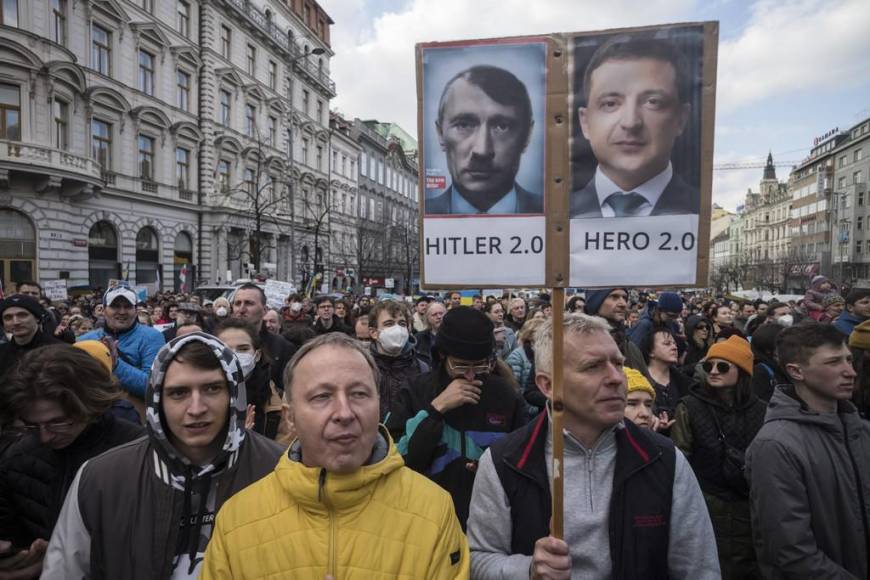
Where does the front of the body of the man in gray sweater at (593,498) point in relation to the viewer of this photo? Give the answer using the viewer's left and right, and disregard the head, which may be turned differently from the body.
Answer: facing the viewer

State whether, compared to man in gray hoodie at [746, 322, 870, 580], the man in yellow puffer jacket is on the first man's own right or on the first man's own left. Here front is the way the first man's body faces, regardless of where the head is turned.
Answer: on the first man's own right

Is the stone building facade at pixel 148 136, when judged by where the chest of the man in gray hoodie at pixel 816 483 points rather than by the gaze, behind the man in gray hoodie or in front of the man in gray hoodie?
behind

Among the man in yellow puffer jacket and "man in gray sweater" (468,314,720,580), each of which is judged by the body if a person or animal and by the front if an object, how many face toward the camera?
2

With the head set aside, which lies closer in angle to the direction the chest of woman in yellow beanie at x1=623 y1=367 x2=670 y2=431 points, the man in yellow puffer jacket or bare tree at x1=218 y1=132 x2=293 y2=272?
the man in yellow puffer jacket

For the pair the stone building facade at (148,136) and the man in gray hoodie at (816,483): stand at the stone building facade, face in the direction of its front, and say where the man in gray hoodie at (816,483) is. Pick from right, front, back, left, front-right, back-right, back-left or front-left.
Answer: front-right

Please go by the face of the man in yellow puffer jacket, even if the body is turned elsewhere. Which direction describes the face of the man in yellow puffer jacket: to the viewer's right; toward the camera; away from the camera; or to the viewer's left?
toward the camera

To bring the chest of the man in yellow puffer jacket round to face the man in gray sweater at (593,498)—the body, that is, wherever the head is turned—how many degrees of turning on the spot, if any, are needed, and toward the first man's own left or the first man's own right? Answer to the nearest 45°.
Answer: approximately 90° to the first man's own left

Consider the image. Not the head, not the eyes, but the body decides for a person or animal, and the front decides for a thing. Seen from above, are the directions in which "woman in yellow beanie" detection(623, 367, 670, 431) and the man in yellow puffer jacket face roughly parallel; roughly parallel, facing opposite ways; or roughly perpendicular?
roughly parallel

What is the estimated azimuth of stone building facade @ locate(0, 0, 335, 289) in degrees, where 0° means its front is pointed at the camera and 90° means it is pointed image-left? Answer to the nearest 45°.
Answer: approximately 315°

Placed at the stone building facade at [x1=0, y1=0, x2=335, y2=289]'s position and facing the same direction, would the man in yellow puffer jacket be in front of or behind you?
in front

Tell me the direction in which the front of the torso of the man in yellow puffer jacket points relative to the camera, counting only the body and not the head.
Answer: toward the camera

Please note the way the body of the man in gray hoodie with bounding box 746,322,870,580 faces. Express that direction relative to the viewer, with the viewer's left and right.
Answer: facing the viewer and to the right of the viewer
